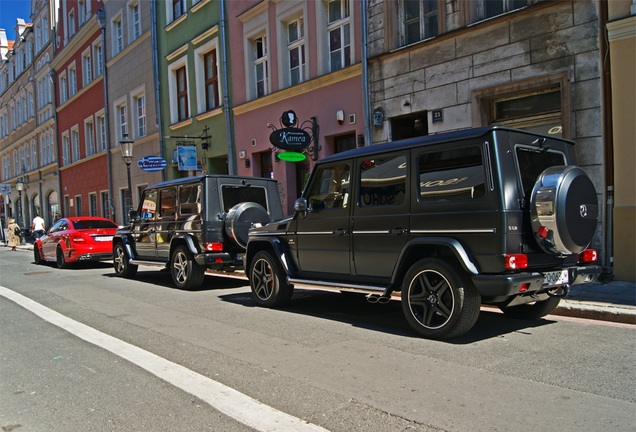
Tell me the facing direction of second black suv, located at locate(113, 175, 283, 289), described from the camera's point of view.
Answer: facing away from the viewer and to the left of the viewer

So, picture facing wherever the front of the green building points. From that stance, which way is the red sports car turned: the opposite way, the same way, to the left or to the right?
to the right

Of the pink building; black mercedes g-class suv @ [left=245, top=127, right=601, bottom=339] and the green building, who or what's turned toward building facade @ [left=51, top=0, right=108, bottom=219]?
the black mercedes g-class suv

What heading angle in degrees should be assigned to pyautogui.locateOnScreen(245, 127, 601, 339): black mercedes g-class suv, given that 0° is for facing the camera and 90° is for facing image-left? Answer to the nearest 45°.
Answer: approximately 135°

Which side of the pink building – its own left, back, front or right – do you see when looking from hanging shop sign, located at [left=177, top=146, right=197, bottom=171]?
right

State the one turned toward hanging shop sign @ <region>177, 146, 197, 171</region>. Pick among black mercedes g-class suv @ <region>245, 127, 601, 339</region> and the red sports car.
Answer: the black mercedes g-class suv

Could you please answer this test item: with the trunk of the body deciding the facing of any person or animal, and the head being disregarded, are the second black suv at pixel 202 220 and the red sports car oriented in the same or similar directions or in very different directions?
same or similar directions

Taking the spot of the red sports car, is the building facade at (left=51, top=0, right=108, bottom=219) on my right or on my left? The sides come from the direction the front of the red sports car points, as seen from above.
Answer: on my right

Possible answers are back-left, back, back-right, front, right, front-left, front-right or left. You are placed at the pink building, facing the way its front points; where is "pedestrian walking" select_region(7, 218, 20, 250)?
right

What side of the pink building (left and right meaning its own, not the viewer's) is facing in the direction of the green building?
right

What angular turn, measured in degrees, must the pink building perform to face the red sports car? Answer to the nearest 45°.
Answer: approximately 45° to its right

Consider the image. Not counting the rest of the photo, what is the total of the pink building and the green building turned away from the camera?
0

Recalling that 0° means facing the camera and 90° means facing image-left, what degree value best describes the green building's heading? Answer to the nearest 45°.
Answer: approximately 45°

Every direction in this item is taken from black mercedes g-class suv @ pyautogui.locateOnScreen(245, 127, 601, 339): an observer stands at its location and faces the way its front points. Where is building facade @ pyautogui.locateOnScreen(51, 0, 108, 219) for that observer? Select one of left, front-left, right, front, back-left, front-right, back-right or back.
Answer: front

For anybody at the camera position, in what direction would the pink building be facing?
facing the viewer and to the left of the viewer

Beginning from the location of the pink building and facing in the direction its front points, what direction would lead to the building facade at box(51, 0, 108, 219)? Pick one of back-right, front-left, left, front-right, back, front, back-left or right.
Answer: right
